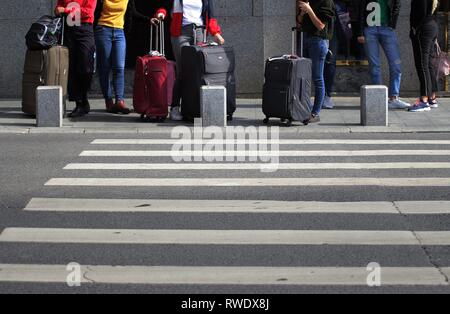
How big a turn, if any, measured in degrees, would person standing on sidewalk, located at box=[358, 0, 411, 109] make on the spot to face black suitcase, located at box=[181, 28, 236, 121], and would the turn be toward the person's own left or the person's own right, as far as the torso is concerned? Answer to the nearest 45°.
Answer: approximately 90° to the person's own right

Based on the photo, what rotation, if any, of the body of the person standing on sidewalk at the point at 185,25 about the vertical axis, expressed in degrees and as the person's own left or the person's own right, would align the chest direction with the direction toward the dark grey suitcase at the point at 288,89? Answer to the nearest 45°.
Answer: approximately 45° to the person's own left

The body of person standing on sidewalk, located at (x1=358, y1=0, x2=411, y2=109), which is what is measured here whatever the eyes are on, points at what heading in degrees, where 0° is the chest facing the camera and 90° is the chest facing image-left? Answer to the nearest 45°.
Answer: approximately 315°

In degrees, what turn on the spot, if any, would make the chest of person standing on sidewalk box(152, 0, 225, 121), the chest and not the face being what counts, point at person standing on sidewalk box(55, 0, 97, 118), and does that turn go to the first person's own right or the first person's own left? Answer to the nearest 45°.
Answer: approximately 90° to the first person's own right

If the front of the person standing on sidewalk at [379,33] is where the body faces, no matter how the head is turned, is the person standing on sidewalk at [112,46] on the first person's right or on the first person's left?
on the first person's right

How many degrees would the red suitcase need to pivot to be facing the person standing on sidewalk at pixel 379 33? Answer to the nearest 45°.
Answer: approximately 135° to its left
